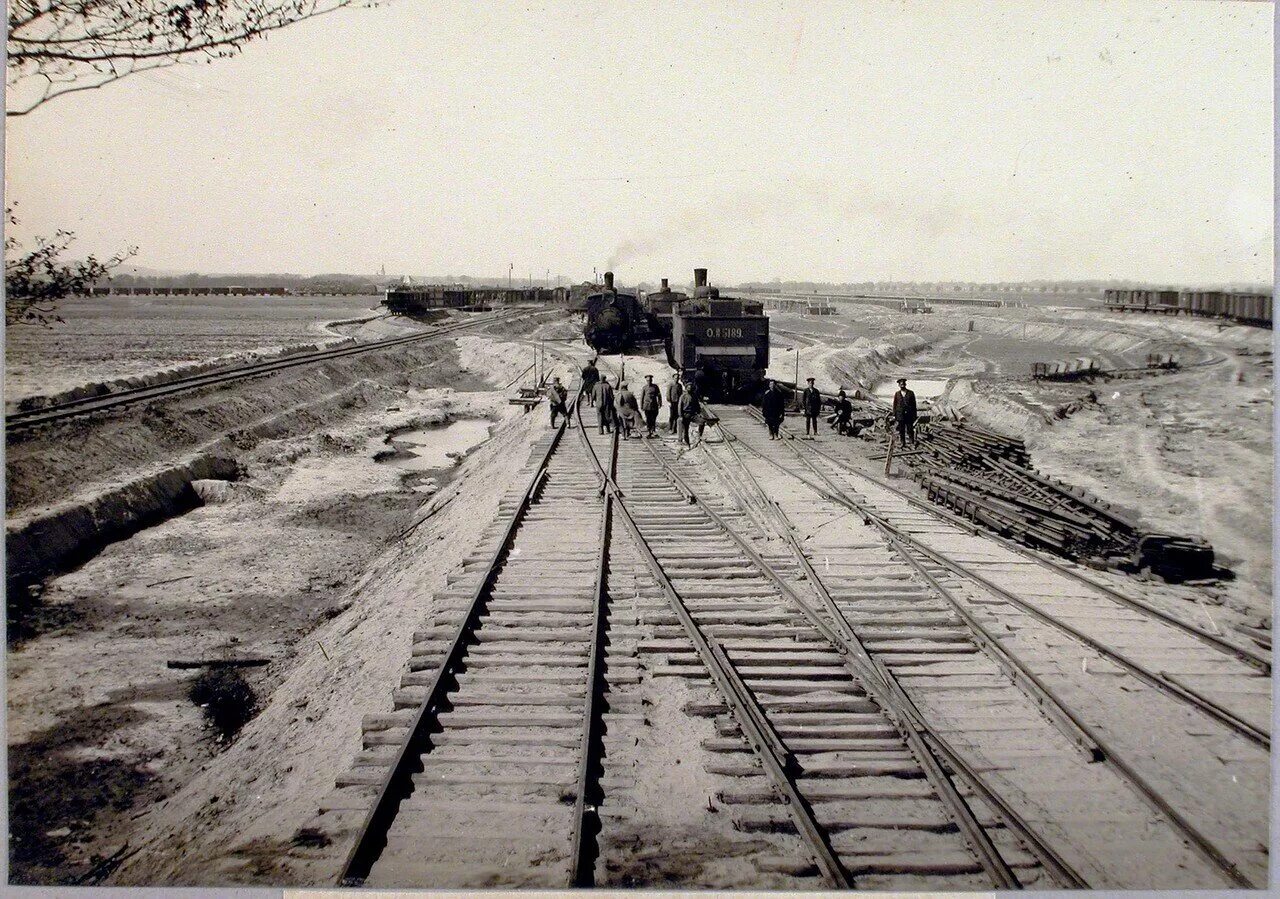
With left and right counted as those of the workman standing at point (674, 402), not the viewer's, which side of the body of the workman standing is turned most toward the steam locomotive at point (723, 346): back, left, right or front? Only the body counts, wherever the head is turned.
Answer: back

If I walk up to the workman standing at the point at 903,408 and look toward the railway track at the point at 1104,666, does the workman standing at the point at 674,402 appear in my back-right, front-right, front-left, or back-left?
back-right

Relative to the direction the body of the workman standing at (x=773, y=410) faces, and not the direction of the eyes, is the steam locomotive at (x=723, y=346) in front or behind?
behind

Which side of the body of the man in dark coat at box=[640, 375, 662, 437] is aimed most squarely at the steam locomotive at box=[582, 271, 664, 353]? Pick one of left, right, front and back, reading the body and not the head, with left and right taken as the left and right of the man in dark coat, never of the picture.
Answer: back

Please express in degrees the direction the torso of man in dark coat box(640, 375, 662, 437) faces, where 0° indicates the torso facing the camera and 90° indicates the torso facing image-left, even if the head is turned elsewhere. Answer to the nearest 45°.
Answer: approximately 0°

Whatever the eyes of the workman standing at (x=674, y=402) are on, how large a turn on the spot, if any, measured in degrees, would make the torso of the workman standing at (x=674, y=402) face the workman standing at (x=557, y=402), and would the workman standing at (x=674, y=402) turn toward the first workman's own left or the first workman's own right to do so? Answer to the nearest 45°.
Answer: approximately 135° to the first workman's own right

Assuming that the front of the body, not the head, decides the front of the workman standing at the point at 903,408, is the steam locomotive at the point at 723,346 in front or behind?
behind
